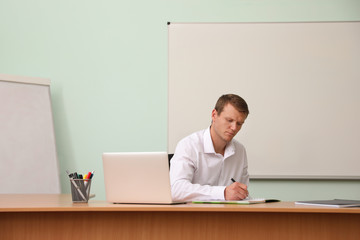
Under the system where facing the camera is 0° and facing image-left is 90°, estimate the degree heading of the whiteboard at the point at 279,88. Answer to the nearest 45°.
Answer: approximately 0°

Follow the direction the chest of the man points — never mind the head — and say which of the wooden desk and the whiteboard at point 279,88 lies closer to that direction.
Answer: the wooden desk

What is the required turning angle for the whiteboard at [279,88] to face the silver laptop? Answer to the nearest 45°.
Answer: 0° — it already faces it

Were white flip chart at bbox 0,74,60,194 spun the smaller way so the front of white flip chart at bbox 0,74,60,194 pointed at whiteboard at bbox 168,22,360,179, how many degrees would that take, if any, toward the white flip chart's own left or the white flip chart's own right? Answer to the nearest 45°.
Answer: approximately 45° to the white flip chart's own left

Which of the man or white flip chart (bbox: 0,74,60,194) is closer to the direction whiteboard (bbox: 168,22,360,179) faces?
the man
